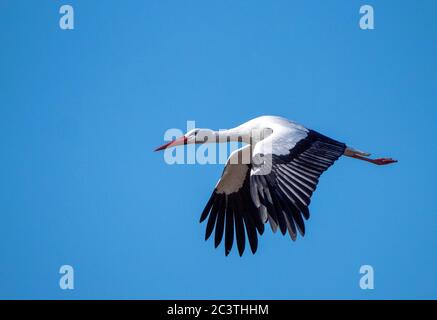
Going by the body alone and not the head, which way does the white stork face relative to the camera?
to the viewer's left
